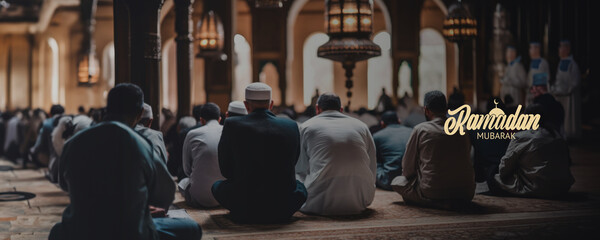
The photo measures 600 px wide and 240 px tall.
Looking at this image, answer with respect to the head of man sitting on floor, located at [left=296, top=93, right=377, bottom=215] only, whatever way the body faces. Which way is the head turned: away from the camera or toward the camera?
away from the camera

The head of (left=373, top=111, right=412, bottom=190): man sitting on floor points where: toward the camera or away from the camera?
away from the camera

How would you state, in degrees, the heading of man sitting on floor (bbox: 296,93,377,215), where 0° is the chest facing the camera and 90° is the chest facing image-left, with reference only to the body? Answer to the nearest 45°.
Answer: approximately 180°

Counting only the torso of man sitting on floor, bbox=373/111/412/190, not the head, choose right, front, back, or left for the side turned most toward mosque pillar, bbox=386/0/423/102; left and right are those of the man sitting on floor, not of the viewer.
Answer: front

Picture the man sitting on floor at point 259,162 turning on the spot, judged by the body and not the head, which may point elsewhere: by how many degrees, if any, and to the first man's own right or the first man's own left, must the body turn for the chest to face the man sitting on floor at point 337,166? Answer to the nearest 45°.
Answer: approximately 45° to the first man's own right

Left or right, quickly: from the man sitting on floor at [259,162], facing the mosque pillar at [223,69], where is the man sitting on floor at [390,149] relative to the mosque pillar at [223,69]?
right

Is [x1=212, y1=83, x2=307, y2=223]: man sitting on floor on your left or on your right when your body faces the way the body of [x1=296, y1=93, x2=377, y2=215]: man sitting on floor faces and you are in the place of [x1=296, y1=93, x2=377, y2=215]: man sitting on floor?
on your left

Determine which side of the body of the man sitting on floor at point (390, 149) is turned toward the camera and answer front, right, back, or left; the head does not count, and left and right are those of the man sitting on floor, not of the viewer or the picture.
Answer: back

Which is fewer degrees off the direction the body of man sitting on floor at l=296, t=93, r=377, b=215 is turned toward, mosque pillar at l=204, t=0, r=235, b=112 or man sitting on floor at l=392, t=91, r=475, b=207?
the mosque pillar

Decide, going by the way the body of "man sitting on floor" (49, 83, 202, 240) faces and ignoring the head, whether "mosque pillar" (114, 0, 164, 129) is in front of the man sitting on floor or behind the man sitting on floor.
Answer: in front

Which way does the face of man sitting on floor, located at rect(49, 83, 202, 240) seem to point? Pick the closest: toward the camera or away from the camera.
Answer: away from the camera

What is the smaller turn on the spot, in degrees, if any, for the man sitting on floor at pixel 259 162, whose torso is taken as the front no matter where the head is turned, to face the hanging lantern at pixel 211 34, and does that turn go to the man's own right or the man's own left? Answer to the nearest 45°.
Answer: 0° — they already face it

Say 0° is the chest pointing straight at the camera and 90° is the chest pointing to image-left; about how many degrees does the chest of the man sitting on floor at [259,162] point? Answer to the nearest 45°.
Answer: approximately 180°

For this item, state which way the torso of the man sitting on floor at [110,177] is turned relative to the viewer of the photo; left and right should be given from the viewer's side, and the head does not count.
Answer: facing away from the viewer and to the right of the viewer

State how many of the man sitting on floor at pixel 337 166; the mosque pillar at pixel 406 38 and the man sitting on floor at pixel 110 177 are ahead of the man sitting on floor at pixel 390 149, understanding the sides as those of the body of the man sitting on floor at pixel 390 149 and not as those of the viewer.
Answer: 1
